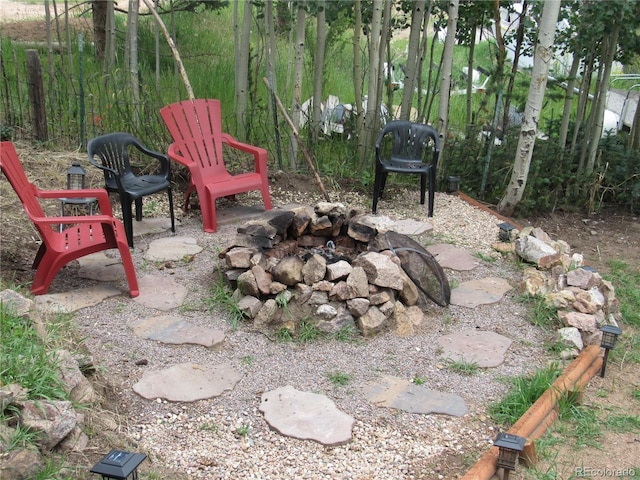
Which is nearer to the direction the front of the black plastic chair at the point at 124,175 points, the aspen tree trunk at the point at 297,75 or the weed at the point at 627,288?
the weed

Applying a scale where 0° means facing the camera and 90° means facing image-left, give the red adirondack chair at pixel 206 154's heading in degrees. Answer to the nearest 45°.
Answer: approximately 315°

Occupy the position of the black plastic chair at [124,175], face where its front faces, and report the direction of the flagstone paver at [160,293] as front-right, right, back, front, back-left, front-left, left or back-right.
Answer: front-right

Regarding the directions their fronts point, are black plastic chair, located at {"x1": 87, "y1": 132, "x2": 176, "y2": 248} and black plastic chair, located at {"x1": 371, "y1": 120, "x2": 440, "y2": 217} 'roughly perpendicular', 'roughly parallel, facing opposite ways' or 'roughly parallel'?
roughly perpendicular

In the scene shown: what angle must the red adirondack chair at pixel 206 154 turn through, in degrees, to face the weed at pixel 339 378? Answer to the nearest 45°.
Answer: approximately 45° to its right

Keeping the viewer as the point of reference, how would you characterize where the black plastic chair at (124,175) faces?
facing the viewer and to the right of the viewer

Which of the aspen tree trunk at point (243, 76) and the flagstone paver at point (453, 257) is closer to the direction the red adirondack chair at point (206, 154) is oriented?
the flagstone paver

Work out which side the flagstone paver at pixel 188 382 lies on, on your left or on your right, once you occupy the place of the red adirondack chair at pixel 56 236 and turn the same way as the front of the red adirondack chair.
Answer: on your right

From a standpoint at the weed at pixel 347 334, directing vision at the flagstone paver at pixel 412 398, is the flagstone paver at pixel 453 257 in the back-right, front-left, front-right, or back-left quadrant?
back-left

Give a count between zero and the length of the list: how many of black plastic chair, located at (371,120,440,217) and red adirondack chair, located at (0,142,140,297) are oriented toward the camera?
1

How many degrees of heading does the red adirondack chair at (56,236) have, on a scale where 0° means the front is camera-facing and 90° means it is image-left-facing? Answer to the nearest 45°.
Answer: approximately 270°

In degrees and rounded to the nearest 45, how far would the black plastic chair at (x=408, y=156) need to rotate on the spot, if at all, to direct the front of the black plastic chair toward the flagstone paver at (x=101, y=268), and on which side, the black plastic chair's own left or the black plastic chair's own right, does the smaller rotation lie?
approximately 45° to the black plastic chair's own right

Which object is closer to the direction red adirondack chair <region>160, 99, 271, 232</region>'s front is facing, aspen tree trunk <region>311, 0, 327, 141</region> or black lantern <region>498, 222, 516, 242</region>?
the black lantern
